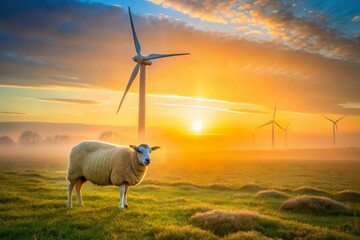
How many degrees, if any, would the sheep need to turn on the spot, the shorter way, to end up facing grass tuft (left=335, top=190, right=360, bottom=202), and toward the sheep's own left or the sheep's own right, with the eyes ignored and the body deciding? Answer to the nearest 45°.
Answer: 0° — it already faces it

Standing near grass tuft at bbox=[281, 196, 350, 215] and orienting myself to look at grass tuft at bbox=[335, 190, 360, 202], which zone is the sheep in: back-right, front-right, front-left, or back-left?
back-left

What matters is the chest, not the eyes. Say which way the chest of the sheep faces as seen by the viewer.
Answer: to the viewer's right

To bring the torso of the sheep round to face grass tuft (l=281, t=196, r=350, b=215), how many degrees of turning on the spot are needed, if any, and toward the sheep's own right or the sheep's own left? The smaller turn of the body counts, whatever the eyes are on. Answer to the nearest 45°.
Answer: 0° — it already faces it
